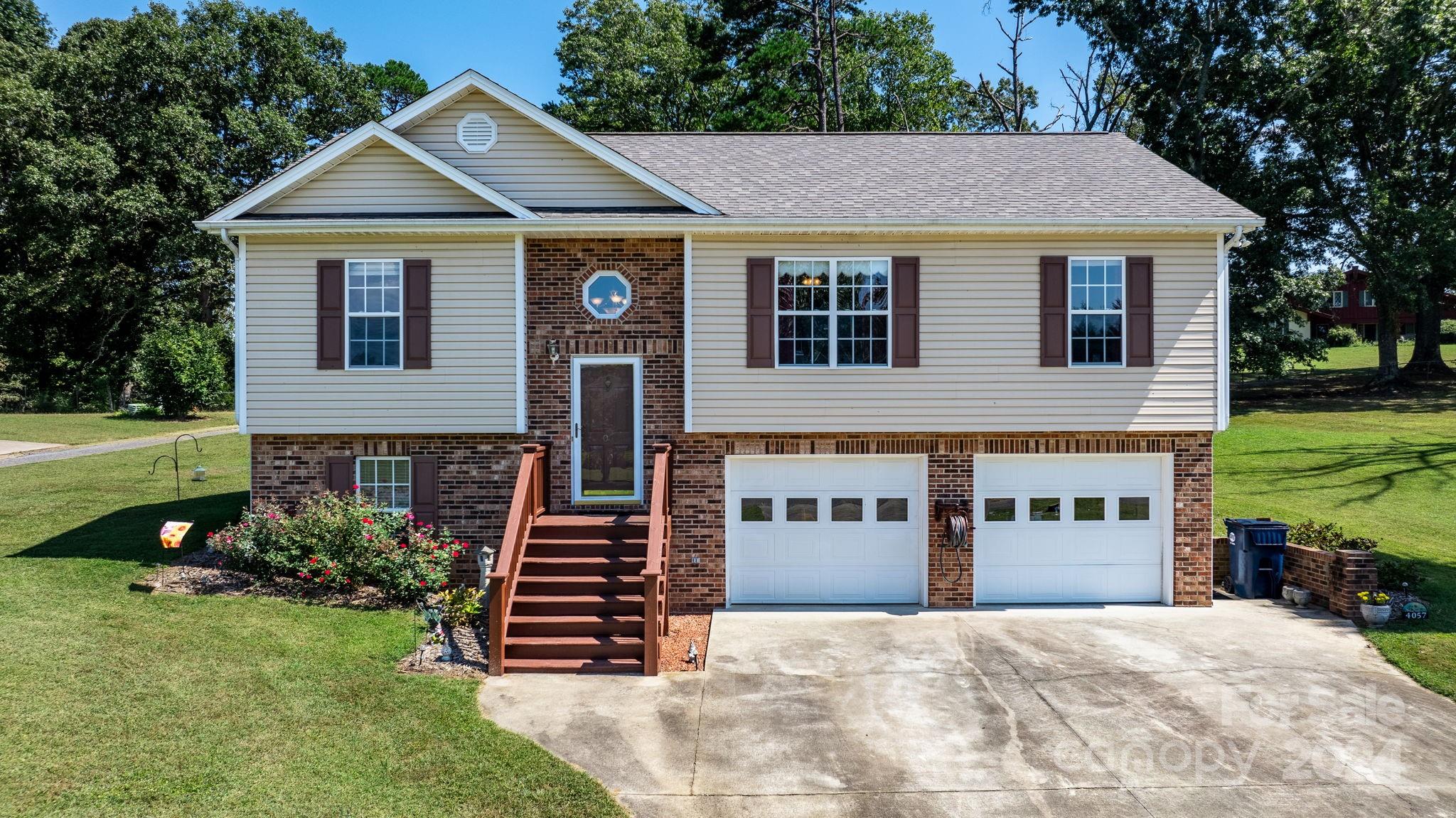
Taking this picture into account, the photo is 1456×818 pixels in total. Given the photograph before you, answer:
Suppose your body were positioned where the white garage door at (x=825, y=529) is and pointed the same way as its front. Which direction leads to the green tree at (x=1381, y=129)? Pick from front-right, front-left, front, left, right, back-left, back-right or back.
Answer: back-left

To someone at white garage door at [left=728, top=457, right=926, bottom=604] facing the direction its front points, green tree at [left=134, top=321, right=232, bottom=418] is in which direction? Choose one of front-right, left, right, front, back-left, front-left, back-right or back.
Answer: back-right

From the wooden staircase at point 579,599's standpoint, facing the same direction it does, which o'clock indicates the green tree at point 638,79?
The green tree is roughly at 6 o'clock from the wooden staircase.

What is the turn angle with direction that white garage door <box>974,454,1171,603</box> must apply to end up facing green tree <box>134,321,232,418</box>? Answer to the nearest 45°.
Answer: approximately 90° to its right

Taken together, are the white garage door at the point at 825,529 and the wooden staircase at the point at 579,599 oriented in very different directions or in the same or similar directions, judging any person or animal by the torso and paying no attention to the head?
same or similar directions

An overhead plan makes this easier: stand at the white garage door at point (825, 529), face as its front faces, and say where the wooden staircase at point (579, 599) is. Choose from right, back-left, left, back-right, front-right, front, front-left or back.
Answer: front-right

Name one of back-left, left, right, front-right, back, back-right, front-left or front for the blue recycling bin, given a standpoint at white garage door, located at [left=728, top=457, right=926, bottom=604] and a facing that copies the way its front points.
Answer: left

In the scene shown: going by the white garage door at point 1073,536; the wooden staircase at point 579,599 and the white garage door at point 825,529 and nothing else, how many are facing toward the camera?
3

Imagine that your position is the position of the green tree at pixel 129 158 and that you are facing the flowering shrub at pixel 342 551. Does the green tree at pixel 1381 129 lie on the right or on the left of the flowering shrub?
left

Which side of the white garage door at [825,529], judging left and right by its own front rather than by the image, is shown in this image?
front

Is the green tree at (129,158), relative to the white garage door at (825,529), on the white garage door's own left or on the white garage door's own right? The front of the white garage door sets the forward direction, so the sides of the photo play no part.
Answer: on the white garage door's own right

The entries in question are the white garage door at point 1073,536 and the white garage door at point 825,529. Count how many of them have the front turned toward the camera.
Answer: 2

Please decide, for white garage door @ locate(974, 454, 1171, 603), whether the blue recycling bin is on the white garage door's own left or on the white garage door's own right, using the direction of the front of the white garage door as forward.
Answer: on the white garage door's own left

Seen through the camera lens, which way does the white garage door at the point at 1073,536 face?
facing the viewer

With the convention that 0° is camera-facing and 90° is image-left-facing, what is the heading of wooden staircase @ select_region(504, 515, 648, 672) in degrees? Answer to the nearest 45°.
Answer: approximately 0°

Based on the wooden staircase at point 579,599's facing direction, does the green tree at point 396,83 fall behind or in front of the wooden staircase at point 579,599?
behind

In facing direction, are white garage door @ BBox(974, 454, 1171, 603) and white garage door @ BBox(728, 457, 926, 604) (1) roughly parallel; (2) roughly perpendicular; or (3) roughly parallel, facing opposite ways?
roughly parallel
